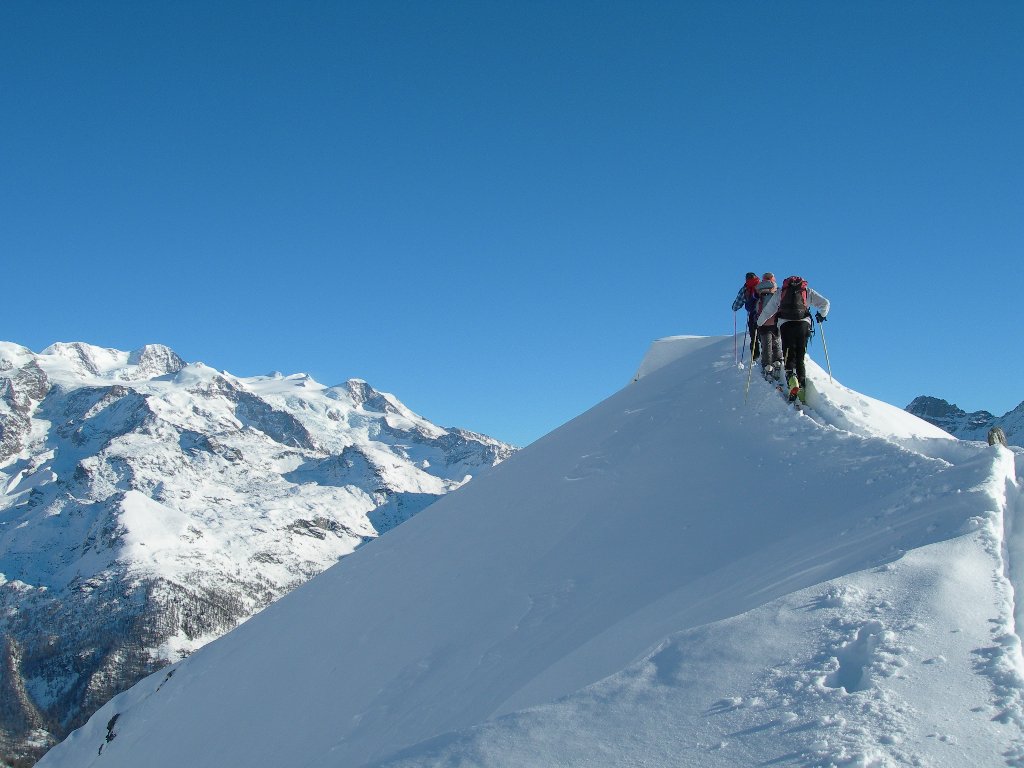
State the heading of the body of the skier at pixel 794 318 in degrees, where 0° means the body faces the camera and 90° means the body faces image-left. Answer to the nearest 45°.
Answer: approximately 180°

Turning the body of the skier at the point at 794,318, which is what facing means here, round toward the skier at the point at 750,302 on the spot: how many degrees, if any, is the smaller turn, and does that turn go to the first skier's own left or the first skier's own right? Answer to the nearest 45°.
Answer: approximately 45° to the first skier's own left

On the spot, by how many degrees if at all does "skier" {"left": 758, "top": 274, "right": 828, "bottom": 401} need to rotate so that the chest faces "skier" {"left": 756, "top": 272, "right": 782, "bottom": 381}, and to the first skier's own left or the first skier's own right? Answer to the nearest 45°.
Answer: approximately 45° to the first skier's own left
